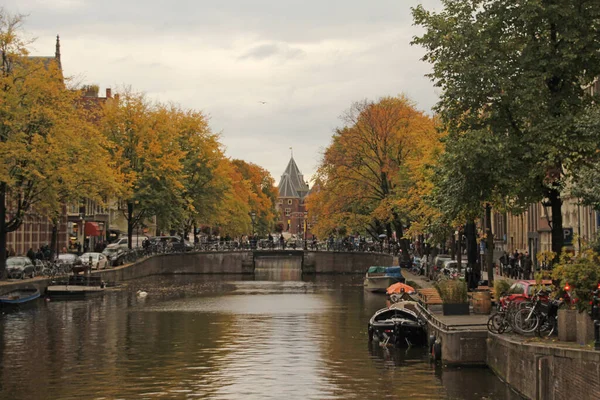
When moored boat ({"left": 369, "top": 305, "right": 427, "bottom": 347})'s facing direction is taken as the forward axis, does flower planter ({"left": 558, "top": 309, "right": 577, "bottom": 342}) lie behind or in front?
behind

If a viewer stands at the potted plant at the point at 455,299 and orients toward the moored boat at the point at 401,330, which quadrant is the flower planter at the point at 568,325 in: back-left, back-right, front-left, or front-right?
back-left
